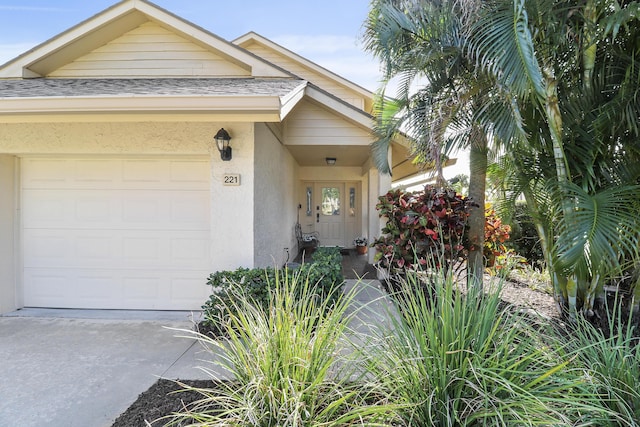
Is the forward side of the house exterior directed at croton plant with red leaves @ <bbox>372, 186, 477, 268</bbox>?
no

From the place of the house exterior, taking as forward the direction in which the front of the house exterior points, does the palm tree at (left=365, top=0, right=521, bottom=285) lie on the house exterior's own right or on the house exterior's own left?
on the house exterior's own left

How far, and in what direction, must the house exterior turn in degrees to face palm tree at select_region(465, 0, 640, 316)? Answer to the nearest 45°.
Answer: approximately 45° to its left

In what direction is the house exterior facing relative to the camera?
toward the camera

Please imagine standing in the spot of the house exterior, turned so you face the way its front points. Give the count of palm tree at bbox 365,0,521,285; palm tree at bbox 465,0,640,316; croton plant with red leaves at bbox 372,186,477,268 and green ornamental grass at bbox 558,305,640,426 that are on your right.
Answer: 0

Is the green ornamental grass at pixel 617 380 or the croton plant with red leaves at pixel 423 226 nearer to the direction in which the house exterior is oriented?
the green ornamental grass

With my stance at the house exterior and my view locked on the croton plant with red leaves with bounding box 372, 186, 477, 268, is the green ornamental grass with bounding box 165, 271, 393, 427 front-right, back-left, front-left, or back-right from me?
front-right

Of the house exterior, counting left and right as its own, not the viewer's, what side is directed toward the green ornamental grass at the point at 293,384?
front

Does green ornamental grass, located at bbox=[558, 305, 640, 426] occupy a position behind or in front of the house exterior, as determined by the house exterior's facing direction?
in front

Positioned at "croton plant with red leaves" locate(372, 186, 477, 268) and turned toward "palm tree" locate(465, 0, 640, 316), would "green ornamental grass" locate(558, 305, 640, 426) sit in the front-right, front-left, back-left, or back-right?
front-right
